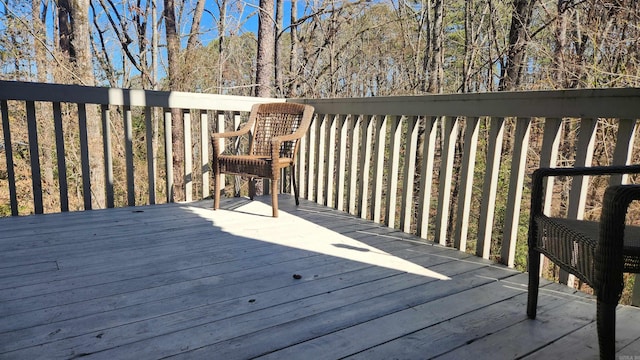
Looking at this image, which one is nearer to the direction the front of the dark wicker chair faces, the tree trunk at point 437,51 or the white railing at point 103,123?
the white railing

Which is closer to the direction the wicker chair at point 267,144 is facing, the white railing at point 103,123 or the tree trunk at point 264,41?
the white railing

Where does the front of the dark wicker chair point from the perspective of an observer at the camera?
facing the viewer and to the left of the viewer

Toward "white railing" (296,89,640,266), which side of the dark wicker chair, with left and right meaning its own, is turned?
right

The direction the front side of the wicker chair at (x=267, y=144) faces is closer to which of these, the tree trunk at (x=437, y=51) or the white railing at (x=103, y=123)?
the white railing

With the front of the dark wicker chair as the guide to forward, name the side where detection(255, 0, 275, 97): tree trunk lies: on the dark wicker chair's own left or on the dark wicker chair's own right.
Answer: on the dark wicker chair's own right

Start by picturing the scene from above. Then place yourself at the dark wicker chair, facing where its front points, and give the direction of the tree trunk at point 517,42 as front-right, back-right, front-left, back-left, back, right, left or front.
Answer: back-right

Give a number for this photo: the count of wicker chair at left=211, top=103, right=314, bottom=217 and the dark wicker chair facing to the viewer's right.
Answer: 0

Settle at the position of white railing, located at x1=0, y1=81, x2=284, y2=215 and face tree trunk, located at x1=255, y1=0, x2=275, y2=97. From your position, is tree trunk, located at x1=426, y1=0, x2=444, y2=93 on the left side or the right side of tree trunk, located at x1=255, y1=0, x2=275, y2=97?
right

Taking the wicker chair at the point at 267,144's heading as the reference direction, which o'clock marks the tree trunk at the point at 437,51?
The tree trunk is roughly at 6 o'clock from the wicker chair.

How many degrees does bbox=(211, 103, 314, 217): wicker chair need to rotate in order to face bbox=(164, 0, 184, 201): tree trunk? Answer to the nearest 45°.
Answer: approximately 135° to its right
